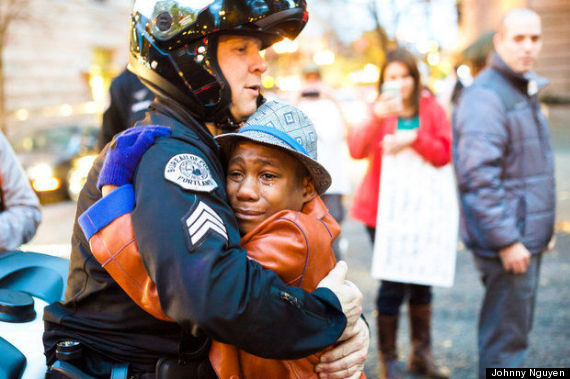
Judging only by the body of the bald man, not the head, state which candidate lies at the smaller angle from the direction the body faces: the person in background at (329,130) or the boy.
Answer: the boy

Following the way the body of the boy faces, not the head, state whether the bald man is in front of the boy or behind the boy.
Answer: behind

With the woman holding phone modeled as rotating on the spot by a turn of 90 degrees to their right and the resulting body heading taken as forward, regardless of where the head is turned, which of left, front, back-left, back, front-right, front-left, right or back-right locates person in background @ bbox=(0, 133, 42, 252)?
front-left

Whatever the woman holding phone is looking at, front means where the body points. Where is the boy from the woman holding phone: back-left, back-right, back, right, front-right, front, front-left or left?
front

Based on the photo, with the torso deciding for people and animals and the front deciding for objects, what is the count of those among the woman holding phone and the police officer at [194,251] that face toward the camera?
1

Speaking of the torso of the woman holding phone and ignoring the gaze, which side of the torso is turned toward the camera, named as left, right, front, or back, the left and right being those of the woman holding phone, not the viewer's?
front

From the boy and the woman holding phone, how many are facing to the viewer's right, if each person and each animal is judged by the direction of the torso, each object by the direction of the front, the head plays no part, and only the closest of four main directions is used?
0

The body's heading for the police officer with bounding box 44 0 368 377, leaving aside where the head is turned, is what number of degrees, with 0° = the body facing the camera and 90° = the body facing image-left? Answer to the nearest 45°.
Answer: approximately 270°

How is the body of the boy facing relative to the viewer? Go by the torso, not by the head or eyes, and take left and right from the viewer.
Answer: facing the viewer and to the left of the viewer
